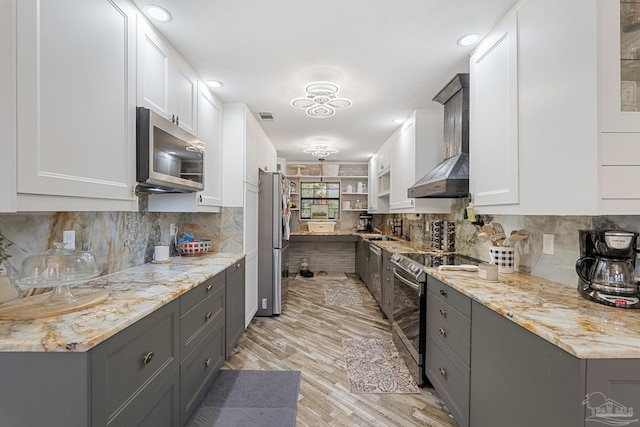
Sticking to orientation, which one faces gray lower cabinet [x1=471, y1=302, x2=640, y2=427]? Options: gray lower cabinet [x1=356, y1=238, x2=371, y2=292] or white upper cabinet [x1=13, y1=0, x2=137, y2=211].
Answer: the white upper cabinet

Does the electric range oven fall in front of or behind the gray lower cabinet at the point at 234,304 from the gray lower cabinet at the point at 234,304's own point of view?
in front

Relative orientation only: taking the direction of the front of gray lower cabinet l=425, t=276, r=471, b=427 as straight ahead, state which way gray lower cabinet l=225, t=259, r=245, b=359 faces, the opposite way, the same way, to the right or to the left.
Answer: the opposite way

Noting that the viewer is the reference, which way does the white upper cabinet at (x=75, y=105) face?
facing the viewer and to the right of the viewer

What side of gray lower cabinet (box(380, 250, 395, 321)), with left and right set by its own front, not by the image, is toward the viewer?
left

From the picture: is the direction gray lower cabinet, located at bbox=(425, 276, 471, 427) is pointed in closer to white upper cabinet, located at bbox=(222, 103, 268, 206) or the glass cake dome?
the glass cake dome

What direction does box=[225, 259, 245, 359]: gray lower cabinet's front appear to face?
to the viewer's right

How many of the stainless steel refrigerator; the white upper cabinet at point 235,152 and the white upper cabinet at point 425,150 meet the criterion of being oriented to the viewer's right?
2

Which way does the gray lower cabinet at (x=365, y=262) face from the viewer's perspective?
to the viewer's left

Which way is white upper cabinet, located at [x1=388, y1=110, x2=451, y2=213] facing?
to the viewer's left

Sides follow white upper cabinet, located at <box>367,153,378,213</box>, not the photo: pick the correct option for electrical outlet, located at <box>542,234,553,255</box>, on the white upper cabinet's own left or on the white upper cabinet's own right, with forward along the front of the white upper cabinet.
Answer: on the white upper cabinet's own left

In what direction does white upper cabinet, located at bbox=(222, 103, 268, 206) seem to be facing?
to the viewer's right

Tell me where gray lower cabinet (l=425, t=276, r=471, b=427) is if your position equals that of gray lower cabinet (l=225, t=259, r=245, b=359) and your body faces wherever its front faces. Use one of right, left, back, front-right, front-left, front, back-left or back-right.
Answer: front-right

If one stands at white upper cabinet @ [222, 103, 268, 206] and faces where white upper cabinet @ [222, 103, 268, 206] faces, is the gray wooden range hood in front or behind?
in front
